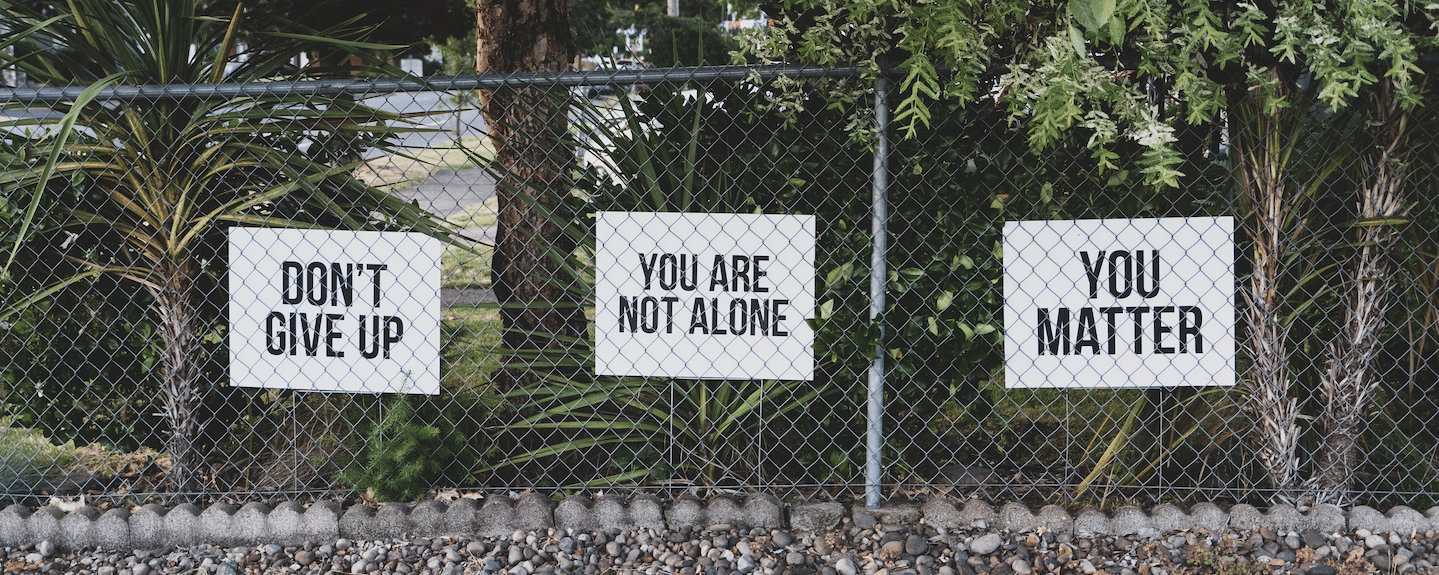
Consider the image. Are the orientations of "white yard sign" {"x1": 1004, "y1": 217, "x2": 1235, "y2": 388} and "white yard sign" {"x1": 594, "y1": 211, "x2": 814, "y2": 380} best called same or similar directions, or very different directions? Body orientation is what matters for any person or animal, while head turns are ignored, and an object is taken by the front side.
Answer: same or similar directions

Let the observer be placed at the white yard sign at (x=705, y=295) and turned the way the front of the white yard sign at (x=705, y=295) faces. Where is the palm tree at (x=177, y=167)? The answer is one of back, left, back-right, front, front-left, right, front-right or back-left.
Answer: right

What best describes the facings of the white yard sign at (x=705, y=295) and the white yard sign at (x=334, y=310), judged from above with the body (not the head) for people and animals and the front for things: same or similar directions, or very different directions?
same or similar directions

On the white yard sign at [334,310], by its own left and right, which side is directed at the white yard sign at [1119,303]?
left

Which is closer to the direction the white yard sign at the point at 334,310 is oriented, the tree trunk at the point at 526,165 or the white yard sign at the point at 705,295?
the white yard sign

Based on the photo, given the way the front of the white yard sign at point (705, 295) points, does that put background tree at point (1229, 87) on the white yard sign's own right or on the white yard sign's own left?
on the white yard sign's own left

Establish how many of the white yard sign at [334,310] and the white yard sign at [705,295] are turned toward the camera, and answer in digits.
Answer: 2

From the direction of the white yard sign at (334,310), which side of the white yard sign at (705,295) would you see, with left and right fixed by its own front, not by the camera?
right

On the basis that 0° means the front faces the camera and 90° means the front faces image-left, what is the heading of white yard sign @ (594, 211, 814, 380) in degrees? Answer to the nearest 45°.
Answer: approximately 0°

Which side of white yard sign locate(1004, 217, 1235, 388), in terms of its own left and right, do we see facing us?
front

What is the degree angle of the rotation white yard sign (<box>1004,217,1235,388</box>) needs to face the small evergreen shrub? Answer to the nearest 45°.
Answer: approximately 90° to its right

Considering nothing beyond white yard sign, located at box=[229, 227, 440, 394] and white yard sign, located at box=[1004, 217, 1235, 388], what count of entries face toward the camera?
2

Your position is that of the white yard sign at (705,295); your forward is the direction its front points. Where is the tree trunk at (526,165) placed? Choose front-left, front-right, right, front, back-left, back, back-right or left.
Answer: back-right

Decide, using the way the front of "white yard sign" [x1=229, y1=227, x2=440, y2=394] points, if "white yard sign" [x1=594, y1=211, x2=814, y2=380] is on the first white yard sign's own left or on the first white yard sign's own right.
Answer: on the first white yard sign's own left
